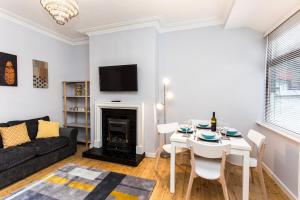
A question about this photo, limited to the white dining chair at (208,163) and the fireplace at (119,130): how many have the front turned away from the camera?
1

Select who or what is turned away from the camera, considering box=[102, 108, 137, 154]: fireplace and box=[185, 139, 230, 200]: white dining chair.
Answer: the white dining chair

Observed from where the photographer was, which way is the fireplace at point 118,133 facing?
facing the viewer and to the left of the viewer

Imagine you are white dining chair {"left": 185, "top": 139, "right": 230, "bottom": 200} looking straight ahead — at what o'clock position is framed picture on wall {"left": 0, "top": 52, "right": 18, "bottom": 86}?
The framed picture on wall is roughly at 9 o'clock from the white dining chair.

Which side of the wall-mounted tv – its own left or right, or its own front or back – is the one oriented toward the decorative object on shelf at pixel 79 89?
right

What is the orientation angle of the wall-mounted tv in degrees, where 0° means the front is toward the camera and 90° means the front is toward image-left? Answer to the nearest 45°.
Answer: approximately 45°

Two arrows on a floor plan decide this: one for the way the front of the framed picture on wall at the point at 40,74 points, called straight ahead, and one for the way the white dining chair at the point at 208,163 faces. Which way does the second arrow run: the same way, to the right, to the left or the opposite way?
to the left

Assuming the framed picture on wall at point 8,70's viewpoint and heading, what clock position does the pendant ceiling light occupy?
The pendant ceiling light is roughly at 1 o'clock from the framed picture on wall.

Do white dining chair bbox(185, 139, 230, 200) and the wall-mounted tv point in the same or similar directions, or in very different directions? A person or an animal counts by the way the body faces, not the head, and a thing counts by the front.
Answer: very different directions

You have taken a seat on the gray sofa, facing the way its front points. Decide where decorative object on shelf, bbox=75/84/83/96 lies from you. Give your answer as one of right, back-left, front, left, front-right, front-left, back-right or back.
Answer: left

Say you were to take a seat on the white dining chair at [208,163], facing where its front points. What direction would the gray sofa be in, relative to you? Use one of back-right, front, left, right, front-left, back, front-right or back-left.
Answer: left

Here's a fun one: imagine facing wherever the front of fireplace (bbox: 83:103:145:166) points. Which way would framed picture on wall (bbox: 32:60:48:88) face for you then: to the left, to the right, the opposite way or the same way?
to the left

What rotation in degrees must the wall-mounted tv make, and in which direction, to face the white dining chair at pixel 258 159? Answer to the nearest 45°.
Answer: approximately 90° to its left

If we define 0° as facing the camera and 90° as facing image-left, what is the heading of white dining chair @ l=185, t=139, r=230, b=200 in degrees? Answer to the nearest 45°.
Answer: approximately 180°

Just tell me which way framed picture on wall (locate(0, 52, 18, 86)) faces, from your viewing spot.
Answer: facing the viewer and to the right of the viewer

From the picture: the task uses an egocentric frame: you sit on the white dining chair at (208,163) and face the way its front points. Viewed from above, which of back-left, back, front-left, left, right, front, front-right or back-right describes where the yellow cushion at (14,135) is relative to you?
left

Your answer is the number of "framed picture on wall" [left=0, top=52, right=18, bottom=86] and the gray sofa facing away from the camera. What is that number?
0

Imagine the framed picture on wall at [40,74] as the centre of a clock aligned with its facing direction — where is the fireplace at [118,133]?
The fireplace is roughly at 12 o'clock from the framed picture on wall.
